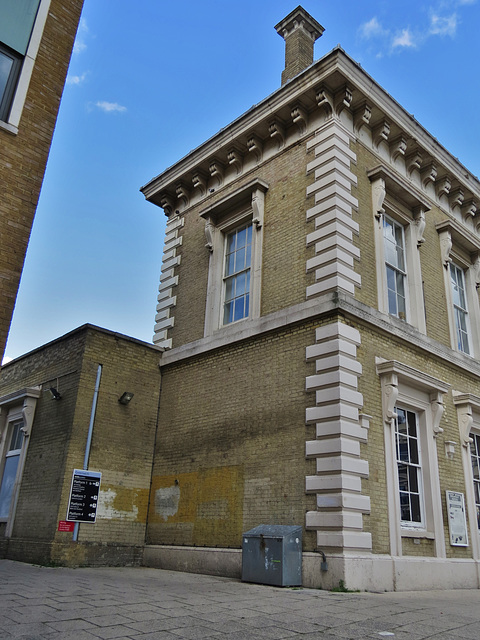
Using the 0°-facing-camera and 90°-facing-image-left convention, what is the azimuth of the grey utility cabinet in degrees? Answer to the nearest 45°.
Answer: approximately 45°

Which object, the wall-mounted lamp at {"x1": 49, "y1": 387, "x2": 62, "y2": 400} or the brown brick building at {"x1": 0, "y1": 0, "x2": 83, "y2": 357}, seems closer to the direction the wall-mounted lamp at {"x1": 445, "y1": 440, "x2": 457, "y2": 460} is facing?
the brown brick building

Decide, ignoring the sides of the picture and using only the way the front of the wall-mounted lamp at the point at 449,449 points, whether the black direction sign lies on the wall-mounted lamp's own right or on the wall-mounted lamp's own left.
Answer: on the wall-mounted lamp's own right

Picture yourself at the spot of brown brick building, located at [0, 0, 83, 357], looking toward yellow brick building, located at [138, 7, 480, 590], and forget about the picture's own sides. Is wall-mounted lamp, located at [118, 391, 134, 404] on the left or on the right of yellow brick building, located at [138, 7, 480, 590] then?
left

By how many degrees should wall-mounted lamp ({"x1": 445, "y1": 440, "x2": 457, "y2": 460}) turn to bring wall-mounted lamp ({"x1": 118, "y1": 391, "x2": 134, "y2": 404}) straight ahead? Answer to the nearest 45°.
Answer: approximately 135° to its right

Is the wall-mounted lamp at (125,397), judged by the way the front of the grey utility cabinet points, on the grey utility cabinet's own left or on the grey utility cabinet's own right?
on the grey utility cabinet's own right

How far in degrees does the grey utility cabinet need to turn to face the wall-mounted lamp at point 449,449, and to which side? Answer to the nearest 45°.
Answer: approximately 180°

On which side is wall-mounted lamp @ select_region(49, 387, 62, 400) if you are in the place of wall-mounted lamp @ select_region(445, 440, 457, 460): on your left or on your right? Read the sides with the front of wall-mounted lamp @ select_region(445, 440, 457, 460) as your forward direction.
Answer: on your right

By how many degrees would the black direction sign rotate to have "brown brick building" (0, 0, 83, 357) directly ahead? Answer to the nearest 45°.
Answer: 0° — it already faces it
